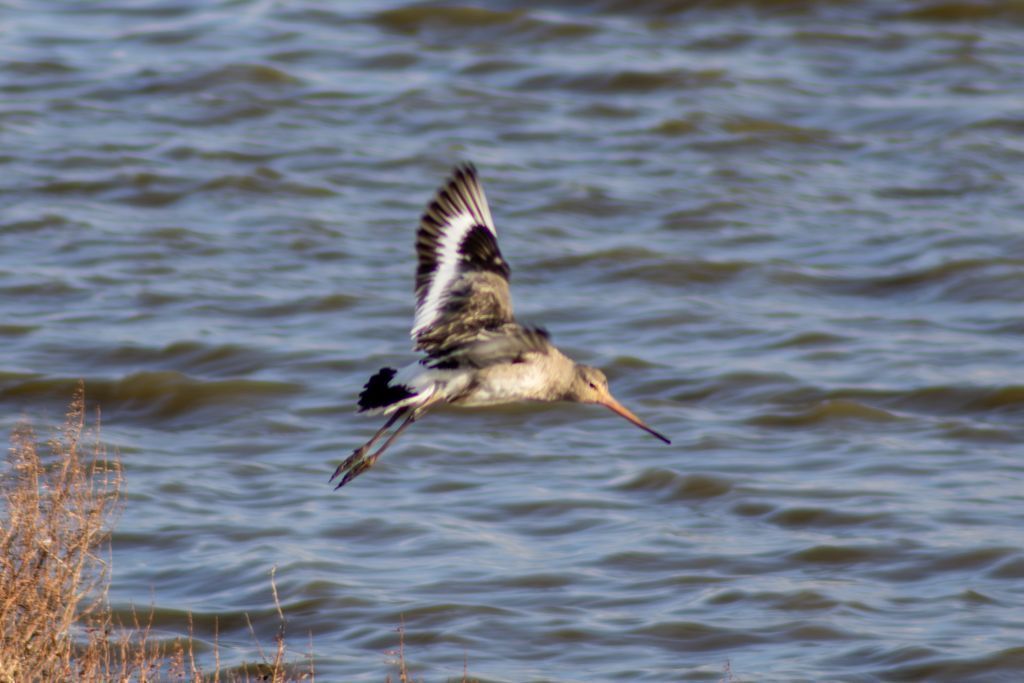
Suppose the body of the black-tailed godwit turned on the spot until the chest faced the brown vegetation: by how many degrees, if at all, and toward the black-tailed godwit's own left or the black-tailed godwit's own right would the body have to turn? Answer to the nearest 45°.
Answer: approximately 135° to the black-tailed godwit's own right

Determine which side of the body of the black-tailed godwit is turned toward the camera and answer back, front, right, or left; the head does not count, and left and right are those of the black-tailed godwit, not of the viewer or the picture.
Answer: right
